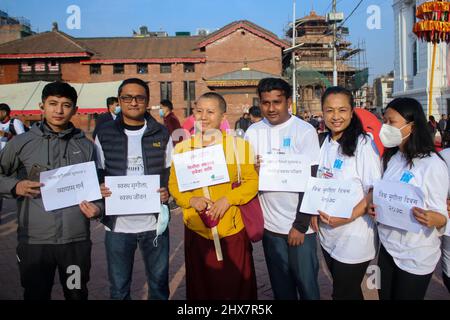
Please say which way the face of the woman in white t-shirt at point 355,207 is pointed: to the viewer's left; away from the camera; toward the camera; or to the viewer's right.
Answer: toward the camera

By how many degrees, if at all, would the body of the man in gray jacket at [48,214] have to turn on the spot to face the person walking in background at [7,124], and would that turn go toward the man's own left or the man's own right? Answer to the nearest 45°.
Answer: approximately 180°

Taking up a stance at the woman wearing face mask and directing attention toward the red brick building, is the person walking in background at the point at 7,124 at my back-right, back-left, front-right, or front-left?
front-left

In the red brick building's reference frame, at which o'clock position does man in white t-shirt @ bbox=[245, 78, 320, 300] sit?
The man in white t-shirt is roughly at 12 o'clock from the red brick building.

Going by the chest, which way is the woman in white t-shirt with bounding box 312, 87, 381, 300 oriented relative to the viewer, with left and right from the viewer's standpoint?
facing the viewer and to the left of the viewer

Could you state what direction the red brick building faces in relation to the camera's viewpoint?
facing the viewer

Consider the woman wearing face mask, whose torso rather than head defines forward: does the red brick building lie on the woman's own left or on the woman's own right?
on the woman's own right

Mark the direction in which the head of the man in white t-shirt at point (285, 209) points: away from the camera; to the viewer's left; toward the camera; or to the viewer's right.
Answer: toward the camera

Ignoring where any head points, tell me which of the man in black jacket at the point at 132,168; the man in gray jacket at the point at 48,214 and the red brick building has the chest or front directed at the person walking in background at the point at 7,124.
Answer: the red brick building

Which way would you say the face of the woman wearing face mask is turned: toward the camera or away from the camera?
toward the camera

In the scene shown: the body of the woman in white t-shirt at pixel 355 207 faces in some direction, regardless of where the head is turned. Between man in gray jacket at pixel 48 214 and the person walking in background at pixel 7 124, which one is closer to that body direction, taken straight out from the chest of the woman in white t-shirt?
the man in gray jacket

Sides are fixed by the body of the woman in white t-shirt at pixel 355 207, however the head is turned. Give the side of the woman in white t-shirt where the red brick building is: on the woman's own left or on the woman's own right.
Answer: on the woman's own right

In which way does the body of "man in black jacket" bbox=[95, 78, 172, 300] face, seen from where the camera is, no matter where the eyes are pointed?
toward the camera

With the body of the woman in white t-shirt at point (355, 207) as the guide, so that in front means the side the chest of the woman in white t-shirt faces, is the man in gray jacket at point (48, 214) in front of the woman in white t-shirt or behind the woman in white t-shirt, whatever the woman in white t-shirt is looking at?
in front

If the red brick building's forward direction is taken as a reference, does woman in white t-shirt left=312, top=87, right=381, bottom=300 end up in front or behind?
in front

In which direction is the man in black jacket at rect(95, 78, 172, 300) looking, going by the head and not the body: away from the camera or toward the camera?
toward the camera
